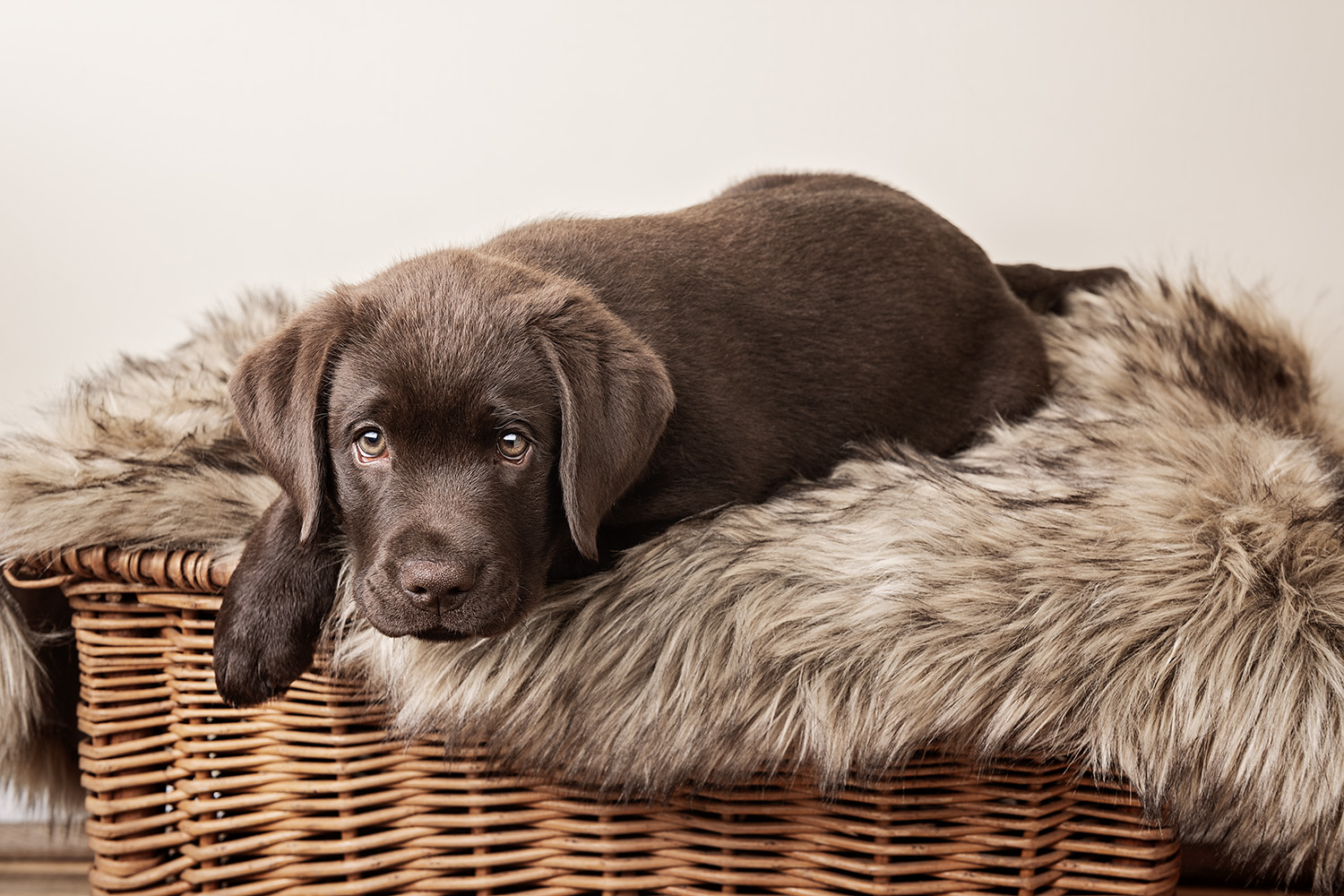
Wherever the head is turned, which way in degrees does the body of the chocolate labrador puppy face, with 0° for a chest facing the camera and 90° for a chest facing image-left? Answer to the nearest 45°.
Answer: approximately 45°
